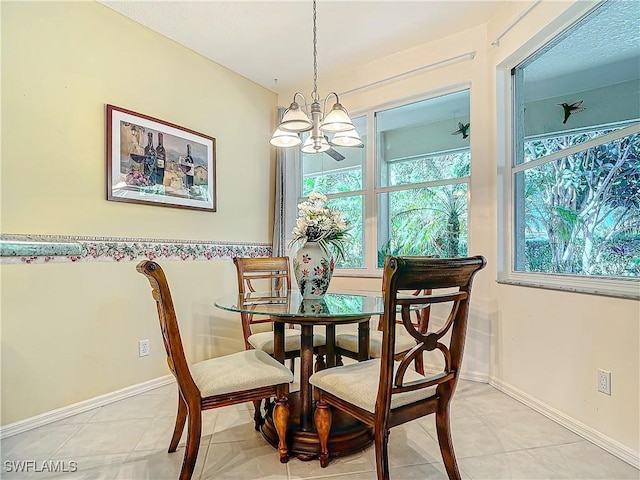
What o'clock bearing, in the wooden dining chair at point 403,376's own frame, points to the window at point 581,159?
The window is roughly at 3 o'clock from the wooden dining chair.

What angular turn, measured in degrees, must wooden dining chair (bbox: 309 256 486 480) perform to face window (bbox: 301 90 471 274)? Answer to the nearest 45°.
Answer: approximately 45° to its right

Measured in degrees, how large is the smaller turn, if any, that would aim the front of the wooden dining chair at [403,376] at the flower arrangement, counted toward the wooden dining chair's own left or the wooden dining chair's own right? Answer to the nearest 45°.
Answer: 0° — it already faces it

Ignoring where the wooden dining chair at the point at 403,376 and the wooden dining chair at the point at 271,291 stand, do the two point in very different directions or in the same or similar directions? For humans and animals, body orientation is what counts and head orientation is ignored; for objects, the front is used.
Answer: very different directions

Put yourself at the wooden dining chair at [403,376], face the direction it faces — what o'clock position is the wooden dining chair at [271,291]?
the wooden dining chair at [271,291] is roughly at 12 o'clock from the wooden dining chair at [403,376].

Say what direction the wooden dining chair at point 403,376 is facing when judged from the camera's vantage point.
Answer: facing away from the viewer and to the left of the viewer

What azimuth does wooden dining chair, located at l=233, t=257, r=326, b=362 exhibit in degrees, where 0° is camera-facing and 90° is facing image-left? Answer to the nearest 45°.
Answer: approximately 315°
